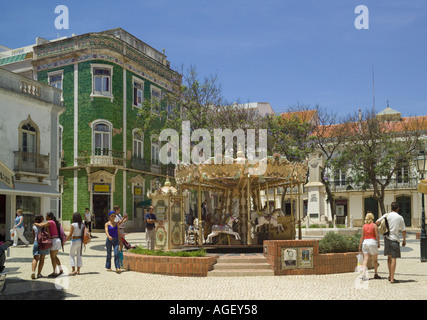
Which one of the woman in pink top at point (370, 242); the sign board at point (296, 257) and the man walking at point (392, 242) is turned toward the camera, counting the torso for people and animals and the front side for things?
the sign board

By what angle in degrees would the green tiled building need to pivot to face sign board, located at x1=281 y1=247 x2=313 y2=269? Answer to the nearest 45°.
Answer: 0° — it already faces it

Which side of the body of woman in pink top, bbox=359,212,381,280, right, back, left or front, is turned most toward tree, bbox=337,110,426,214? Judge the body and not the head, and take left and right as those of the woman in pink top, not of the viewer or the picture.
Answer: front

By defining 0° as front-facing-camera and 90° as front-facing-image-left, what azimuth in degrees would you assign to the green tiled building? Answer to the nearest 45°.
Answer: approximately 0°

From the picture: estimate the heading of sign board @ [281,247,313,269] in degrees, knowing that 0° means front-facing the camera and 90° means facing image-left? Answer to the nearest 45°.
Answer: approximately 0°

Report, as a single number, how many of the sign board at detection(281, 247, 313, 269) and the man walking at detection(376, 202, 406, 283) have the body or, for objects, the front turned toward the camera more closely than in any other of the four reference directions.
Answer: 1

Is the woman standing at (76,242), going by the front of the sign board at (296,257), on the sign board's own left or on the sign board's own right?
on the sign board's own right

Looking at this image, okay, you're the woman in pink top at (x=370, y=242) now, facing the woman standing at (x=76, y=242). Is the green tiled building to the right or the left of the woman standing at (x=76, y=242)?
right

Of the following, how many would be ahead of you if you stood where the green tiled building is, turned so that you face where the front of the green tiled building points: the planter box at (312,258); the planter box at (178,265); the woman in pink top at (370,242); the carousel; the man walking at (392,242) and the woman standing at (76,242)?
6

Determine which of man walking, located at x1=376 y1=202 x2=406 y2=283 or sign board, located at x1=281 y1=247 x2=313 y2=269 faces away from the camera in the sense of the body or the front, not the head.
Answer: the man walking

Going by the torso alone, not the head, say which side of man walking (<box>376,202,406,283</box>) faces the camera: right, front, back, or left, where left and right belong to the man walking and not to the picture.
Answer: back

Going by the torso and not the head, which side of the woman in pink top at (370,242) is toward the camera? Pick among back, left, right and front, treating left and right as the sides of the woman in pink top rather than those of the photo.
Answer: back

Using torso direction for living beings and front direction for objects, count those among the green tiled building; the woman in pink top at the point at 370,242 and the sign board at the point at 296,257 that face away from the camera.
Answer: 1
